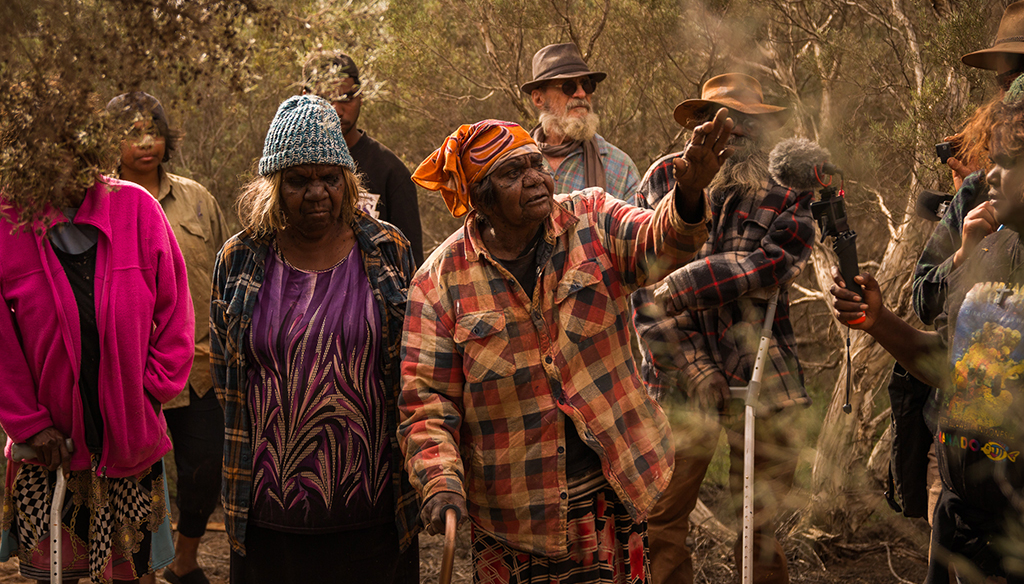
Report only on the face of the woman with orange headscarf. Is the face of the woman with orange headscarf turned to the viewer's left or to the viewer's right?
to the viewer's right

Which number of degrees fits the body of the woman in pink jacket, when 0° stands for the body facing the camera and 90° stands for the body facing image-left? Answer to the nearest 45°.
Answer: approximately 0°

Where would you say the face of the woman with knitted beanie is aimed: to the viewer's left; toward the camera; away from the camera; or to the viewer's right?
toward the camera

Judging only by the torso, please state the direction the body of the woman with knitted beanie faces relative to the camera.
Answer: toward the camera

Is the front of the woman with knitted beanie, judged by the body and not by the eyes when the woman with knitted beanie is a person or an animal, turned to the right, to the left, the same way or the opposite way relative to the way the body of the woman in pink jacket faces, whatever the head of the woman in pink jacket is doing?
the same way

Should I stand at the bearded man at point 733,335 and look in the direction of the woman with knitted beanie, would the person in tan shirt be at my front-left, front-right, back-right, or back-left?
front-right

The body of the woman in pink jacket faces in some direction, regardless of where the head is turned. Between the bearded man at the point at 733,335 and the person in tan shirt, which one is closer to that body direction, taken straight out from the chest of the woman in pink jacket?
the bearded man

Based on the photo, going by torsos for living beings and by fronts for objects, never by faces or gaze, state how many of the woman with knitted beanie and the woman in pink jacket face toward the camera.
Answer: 2

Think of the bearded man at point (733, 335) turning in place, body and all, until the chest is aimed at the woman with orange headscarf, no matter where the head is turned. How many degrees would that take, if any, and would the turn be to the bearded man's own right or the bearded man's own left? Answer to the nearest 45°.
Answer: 0° — they already face them

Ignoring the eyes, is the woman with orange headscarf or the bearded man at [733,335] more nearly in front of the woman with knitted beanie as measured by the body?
the woman with orange headscarf

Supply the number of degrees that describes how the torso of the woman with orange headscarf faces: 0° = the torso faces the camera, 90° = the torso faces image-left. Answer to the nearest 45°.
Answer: approximately 315°

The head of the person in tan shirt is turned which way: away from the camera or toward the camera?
toward the camera

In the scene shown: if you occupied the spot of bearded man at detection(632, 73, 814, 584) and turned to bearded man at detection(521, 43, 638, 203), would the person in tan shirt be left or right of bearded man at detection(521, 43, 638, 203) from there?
left

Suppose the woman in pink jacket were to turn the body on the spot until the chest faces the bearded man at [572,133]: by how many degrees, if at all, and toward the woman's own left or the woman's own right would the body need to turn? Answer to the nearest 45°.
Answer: approximately 90° to the woman's own left

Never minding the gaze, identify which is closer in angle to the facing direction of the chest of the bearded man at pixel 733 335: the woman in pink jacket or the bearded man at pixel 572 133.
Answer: the woman in pink jacket
